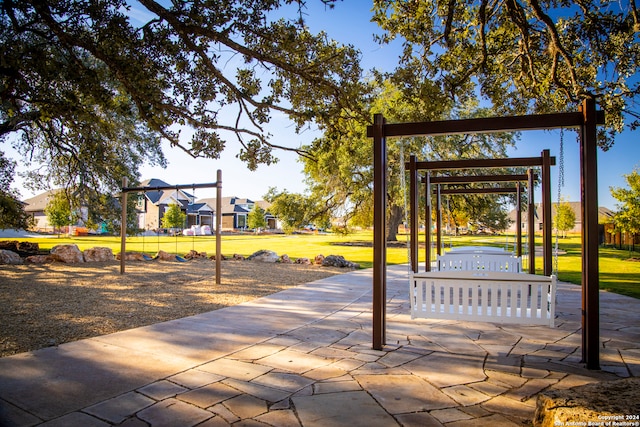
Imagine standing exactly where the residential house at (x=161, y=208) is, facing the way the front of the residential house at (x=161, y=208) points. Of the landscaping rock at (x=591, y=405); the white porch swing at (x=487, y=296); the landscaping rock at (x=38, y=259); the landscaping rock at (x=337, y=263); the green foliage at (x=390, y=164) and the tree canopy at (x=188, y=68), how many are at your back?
0

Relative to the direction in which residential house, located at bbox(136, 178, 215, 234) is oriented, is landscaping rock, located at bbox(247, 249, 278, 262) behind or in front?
in front

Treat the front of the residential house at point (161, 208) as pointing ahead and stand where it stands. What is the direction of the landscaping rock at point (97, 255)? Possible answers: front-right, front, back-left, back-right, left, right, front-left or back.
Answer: front-right

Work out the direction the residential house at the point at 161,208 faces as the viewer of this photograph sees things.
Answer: facing the viewer and to the right of the viewer

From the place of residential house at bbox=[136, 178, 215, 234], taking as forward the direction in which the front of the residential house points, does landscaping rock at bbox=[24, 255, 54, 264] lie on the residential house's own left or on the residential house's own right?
on the residential house's own right

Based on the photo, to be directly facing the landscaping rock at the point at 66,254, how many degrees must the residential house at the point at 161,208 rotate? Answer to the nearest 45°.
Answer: approximately 45° to its right

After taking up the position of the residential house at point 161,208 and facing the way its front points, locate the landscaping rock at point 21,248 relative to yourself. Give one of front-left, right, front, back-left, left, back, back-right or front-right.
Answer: front-right
